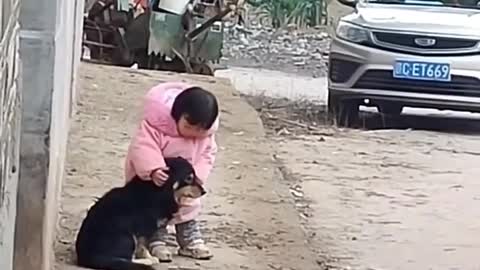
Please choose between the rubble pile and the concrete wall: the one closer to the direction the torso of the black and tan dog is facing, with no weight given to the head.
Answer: the rubble pile

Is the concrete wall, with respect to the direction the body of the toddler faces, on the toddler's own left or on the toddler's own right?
on the toddler's own right

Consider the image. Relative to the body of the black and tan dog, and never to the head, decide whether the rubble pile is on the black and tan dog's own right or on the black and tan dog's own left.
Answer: on the black and tan dog's own left

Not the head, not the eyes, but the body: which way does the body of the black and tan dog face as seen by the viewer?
to the viewer's right

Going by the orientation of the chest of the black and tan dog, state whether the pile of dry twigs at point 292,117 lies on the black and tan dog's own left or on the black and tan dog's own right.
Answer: on the black and tan dog's own left

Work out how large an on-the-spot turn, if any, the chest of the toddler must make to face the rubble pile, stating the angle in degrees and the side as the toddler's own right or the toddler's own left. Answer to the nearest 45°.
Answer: approximately 135° to the toddler's own left

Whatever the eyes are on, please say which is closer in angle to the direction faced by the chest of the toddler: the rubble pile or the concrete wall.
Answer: the concrete wall
